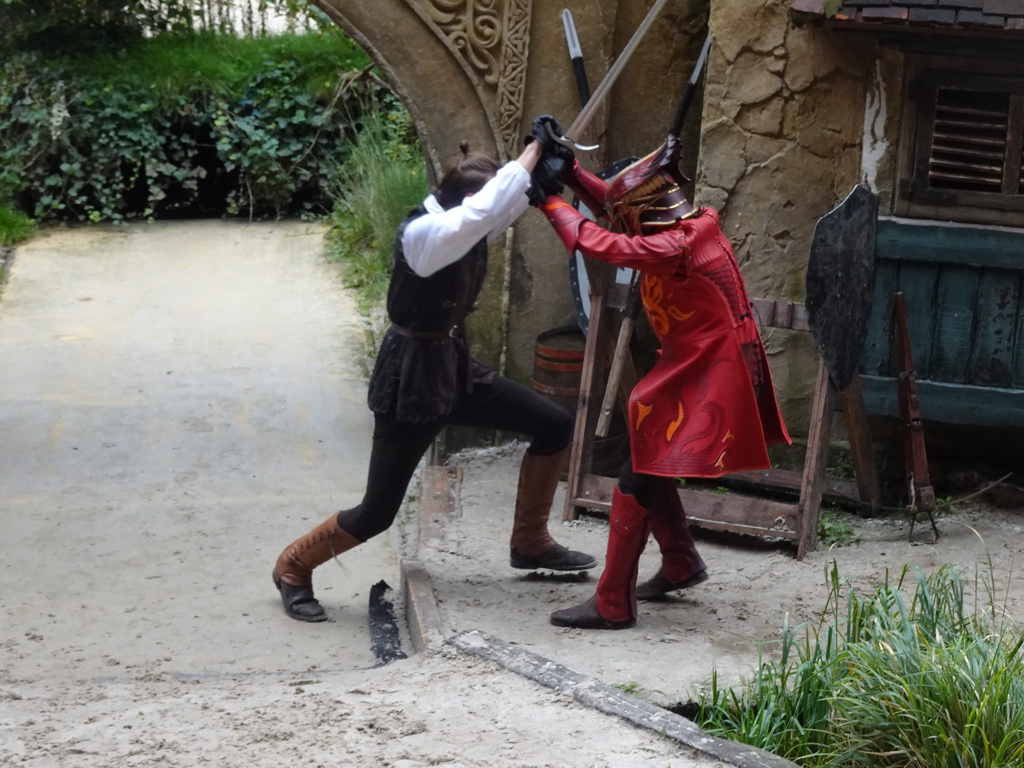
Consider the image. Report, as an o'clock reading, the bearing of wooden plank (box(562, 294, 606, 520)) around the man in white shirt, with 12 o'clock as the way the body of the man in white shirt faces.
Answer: The wooden plank is roughly at 10 o'clock from the man in white shirt.

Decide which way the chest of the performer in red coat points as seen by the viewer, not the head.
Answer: to the viewer's left

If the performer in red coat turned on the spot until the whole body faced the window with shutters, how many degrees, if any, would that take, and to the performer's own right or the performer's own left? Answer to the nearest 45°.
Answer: approximately 135° to the performer's own right

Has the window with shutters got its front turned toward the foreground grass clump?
yes

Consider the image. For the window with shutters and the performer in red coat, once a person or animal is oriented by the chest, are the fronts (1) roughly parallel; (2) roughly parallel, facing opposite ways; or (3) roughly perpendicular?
roughly perpendicular

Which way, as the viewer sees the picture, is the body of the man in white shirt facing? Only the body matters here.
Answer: to the viewer's right

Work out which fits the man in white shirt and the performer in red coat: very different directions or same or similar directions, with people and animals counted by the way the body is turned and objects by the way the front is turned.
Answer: very different directions

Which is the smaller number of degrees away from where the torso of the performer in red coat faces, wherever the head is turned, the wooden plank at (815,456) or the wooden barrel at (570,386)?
the wooden barrel

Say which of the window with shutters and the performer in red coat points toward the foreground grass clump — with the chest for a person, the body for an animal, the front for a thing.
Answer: the window with shutters

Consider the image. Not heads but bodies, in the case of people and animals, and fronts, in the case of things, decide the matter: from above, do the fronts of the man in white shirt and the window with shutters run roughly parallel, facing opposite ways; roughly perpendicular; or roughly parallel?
roughly perpendicular

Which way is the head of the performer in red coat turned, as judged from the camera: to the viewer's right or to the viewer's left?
to the viewer's left
